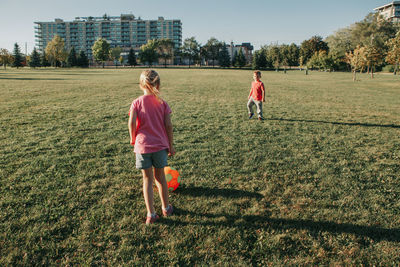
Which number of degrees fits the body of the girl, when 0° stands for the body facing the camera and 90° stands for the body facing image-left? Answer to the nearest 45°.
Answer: approximately 180°

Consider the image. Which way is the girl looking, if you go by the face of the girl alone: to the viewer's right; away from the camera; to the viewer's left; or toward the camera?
away from the camera
